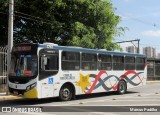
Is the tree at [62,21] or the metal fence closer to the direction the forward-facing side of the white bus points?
the metal fence

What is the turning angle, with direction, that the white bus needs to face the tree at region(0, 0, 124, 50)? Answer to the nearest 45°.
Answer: approximately 135° to its right

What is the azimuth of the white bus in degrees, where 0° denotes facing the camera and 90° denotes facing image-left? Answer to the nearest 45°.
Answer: approximately 45°

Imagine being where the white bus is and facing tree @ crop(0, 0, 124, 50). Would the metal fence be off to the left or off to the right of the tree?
left
